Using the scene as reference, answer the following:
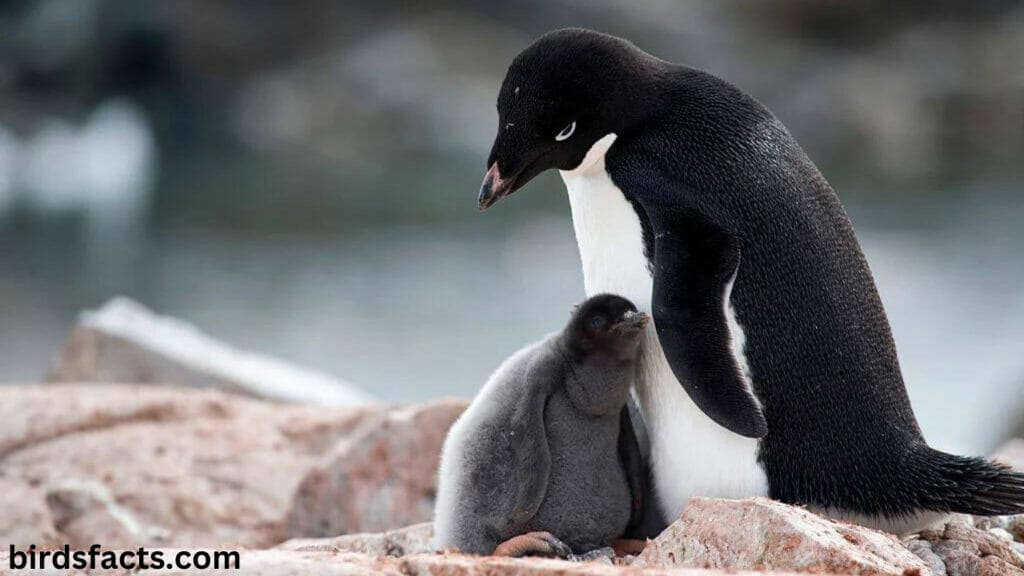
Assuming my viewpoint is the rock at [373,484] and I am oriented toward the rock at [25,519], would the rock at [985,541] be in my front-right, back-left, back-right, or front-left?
back-left

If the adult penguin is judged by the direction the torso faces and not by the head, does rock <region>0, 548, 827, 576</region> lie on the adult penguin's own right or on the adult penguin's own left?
on the adult penguin's own left

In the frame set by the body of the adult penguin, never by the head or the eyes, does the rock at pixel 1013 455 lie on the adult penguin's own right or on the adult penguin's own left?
on the adult penguin's own right

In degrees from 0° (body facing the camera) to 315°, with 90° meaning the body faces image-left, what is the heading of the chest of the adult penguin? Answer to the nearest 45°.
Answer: approximately 90°
